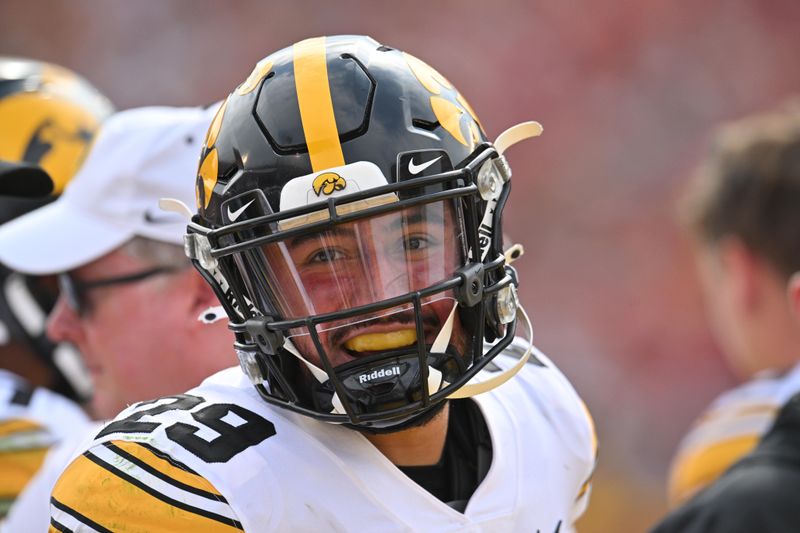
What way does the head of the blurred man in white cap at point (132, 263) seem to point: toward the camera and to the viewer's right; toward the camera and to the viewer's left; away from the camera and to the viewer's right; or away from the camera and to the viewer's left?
toward the camera and to the viewer's left

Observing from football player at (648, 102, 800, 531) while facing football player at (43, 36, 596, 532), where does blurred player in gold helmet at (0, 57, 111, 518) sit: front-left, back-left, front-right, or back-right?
front-right

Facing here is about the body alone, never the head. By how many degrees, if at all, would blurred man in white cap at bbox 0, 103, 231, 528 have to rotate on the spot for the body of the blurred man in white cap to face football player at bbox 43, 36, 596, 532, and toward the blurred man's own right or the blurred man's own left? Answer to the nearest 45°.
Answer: approximately 90° to the blurred man's own left

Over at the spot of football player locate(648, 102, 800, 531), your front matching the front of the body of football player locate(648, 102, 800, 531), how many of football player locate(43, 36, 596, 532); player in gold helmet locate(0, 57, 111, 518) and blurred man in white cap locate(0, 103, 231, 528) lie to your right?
0

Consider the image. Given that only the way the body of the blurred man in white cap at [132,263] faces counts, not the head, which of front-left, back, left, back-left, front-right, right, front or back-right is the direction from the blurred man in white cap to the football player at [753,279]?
back

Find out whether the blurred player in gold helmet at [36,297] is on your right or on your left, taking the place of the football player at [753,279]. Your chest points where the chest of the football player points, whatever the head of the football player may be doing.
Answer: on your left

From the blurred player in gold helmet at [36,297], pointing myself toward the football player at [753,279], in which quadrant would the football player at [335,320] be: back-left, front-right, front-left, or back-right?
front-right

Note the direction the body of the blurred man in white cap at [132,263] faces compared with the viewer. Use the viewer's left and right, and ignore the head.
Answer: facing to the left of the viewer

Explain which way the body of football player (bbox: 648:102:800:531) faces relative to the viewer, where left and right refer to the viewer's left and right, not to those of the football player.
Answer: facing away from the viewer and to the left of the viewer

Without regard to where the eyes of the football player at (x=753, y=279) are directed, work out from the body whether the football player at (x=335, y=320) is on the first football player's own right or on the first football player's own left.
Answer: on the first football player's own left

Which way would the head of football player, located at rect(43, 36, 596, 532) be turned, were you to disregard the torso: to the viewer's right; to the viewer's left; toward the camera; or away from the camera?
toward the camera
